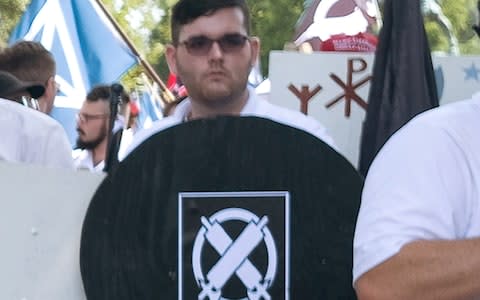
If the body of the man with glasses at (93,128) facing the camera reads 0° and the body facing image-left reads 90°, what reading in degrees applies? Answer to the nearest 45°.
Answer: approximately 45°

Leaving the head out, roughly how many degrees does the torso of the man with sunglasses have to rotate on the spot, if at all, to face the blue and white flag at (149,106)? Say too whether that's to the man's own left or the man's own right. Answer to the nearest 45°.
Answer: approximately 180°

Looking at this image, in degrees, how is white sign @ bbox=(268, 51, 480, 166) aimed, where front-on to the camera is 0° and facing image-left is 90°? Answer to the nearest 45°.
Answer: approximately 0°

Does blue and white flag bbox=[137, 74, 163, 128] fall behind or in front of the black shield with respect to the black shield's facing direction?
behind
